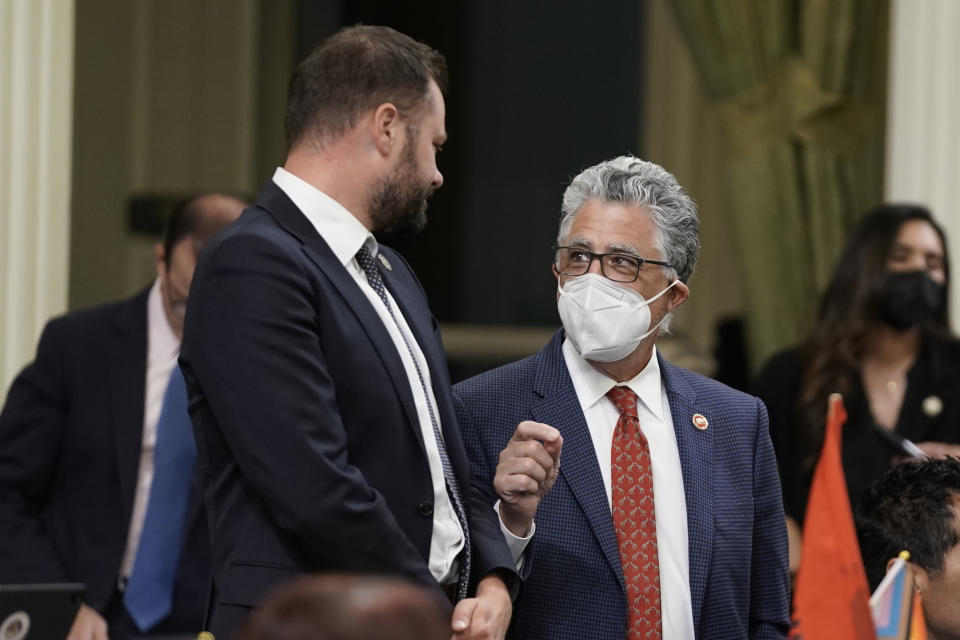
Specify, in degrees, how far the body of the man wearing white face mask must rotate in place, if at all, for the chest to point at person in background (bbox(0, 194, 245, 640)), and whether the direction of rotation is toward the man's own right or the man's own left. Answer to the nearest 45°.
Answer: approximately 135° to the man's own right

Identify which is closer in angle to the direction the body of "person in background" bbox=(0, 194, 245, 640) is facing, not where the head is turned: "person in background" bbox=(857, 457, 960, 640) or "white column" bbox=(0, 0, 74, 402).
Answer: the person in background

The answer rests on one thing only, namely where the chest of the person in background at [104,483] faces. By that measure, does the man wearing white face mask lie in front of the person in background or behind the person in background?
in front

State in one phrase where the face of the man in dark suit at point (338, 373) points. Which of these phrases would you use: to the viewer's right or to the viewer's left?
to the viewer's right
